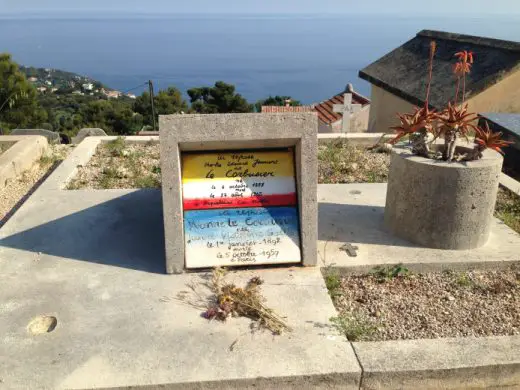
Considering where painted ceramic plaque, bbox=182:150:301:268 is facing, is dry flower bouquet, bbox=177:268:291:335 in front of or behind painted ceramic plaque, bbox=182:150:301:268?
in front

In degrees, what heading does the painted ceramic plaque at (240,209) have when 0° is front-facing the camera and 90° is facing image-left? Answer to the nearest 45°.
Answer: approximately 0°

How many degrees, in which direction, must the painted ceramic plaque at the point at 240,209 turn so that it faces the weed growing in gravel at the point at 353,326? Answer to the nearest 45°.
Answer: approximately 45° to its left

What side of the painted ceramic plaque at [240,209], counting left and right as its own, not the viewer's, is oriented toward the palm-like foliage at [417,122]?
left

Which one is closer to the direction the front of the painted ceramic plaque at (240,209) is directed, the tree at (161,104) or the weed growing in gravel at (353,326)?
the weed growing in gravel

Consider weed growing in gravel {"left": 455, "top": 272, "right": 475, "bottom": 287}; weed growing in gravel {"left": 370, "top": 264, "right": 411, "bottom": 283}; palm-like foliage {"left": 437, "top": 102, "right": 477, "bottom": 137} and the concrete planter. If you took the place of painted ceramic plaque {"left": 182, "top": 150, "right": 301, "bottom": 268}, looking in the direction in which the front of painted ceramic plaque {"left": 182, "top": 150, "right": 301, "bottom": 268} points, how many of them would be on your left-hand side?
4

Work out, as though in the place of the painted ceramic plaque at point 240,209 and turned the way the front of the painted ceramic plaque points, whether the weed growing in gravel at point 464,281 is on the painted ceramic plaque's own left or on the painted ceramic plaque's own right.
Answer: on the painted ceramic plaque's own left

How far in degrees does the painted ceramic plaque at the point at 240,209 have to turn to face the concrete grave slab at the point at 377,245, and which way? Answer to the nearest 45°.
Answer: approximately 90° to its left

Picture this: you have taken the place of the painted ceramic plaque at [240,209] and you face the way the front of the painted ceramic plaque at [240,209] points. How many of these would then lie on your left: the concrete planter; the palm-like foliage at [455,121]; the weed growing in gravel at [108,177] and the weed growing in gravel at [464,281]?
3

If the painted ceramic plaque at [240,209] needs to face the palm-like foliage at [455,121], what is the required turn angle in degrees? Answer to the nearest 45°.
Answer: approximately 90° to its left

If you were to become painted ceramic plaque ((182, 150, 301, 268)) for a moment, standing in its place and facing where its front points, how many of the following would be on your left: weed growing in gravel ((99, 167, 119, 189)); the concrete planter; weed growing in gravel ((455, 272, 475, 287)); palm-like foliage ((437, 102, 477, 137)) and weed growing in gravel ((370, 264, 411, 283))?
4

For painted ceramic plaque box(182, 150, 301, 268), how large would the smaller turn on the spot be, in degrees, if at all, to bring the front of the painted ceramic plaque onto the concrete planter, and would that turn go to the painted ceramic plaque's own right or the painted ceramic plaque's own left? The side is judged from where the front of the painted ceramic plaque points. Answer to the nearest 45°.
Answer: approximately 90° to the painted ceramic plaque's own left

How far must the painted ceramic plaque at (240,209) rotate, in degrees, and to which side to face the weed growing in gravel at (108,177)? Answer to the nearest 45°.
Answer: approximately 135° to its right

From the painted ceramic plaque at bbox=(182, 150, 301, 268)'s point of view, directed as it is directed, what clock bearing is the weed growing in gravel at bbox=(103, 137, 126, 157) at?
The weed growing in gravel is roughly at 5 o'clock from the painted ceramic plaque.

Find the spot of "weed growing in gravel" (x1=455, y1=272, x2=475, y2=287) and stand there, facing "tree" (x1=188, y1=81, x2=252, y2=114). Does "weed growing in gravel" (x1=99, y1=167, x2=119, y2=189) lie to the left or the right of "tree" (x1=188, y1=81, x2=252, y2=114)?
left

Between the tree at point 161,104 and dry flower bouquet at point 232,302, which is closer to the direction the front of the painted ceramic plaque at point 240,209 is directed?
the dry flower bouquet

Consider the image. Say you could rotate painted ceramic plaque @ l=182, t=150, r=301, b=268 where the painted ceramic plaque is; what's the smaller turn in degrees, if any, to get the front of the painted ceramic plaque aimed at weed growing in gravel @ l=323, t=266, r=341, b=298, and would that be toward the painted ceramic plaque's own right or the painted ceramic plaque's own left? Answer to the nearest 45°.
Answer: approximately 45° to the painted ceramic plaque's own left
